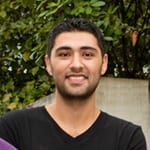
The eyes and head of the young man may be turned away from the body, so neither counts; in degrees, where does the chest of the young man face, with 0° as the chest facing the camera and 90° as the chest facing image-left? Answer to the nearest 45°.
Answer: approximately 0°
